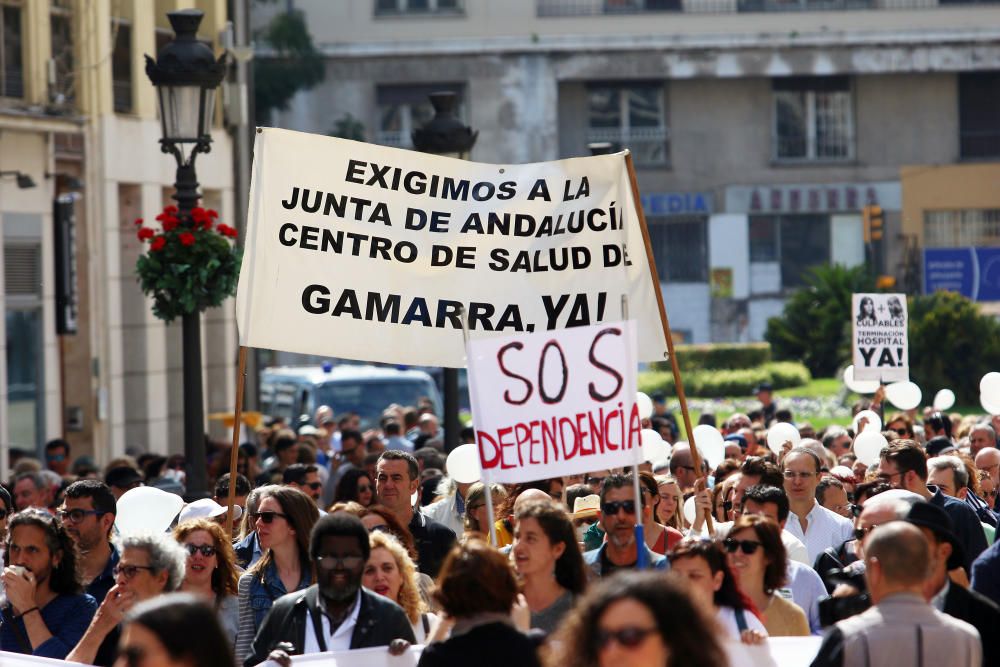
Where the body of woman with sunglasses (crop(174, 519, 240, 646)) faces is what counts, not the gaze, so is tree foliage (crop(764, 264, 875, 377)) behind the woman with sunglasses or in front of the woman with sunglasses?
behind

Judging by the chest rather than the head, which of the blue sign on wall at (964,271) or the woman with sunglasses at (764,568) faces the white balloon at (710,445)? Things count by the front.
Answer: the blue sign on wall

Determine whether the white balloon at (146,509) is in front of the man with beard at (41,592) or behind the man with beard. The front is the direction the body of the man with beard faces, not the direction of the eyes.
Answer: behind

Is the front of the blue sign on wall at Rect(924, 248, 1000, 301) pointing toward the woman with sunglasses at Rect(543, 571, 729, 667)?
yes

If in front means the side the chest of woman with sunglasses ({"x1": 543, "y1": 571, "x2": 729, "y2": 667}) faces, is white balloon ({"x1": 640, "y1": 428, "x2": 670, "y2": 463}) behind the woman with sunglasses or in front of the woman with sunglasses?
behind

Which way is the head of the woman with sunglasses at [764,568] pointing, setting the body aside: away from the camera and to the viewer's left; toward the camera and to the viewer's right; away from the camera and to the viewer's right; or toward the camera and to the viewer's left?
toward the camera and to the viewer's left

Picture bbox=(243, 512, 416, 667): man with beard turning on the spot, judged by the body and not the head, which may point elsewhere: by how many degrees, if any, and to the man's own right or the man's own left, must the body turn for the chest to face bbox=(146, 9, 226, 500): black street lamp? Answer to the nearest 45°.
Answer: approximately 180°

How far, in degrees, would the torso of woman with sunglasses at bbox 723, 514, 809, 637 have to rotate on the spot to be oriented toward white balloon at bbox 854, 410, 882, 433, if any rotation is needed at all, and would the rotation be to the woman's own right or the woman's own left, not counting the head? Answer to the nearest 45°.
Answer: approximately 135° to the woman's own right

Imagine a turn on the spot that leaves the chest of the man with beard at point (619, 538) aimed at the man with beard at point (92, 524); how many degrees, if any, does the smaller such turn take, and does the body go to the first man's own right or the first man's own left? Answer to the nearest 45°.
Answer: approximately 90° to the first man's own right
